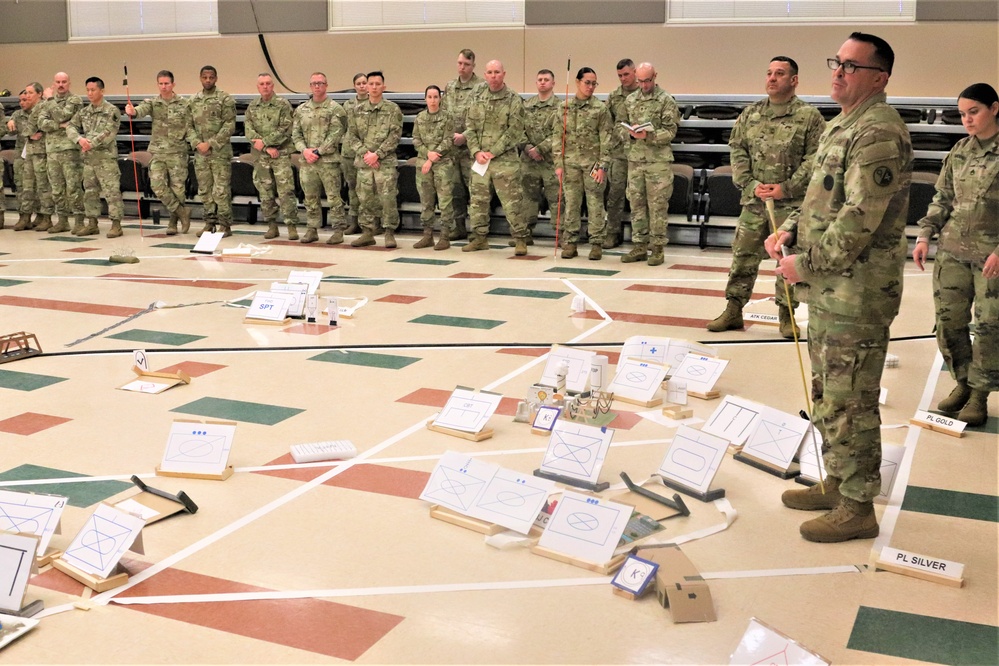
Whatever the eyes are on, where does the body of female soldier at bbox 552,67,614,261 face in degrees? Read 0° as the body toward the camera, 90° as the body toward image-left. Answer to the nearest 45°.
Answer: approximately 0°

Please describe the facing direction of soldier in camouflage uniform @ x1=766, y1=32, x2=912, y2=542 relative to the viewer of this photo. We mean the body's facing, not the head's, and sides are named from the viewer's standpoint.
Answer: facing to the left of the viewer

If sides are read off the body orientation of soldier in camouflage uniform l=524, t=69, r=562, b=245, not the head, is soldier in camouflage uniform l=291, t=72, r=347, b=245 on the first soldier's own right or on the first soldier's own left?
on the first soldier's own right

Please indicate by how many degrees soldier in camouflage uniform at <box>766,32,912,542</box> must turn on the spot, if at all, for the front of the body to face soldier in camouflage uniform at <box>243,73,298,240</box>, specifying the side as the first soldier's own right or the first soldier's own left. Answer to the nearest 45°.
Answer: approximately 45° to the first soldier's own right

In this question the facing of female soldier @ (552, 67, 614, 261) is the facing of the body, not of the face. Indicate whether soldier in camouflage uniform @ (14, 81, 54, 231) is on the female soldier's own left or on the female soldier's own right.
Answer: on the female soldier's own right

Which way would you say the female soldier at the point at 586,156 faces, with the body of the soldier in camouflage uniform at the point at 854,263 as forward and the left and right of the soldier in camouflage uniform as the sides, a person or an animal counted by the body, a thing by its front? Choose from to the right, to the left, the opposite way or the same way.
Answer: to the left

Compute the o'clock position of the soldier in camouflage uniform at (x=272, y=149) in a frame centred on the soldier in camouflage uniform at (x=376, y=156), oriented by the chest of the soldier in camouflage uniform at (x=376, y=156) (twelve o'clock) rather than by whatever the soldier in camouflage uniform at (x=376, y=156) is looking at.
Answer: the soldier in camouflage uniform at (x=272, y=149) is roughly at 4 o'clock from the soldier in camouflage uniform at (x=376, y=156).

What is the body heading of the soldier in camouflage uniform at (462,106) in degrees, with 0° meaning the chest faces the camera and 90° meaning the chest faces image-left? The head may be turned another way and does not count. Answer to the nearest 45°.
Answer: approximately 0°

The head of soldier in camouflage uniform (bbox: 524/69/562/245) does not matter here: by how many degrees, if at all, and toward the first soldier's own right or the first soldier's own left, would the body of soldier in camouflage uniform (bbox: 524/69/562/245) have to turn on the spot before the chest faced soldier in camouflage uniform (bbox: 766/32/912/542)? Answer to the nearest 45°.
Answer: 0° — they already face them

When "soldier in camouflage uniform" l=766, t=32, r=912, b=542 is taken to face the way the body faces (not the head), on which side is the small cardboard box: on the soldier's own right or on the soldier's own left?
on the soldier's own left
